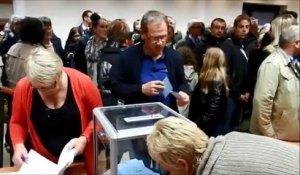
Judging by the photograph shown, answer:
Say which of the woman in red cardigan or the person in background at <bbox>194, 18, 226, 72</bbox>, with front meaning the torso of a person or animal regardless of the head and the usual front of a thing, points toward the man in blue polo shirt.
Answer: the person in background

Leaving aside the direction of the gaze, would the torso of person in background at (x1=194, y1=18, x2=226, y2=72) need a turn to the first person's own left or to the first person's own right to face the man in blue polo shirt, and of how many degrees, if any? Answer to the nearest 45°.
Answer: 0° — they already face them

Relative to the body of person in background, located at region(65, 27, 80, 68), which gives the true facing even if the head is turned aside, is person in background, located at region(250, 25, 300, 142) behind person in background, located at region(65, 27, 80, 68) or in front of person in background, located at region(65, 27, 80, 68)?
in front

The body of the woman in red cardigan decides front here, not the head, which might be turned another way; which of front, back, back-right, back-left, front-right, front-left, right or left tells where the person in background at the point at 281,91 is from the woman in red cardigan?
left

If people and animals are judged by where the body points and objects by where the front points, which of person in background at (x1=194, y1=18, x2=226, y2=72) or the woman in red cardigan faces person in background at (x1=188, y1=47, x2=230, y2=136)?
person in background at (x1=194, y1=18, x2=226, y2=72)

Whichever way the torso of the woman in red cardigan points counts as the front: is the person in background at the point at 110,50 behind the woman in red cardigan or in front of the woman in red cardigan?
behind

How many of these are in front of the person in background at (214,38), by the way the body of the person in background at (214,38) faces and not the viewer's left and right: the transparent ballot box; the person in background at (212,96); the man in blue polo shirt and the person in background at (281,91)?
4

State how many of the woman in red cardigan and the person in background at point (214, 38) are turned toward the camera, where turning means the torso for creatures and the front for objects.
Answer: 2
